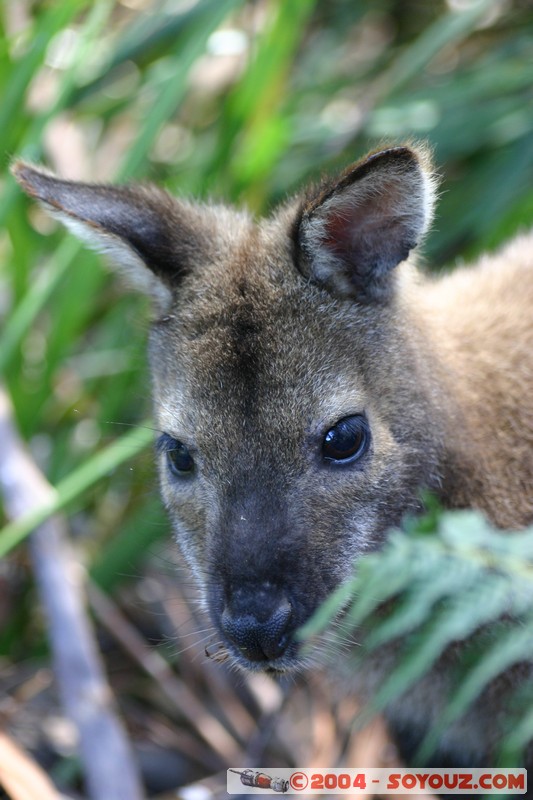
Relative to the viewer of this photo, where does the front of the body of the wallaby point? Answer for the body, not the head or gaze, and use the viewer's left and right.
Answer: facing the viewer and to the left of the viewer

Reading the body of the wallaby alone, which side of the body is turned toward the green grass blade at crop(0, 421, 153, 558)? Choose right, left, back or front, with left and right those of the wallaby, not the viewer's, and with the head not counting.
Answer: right
